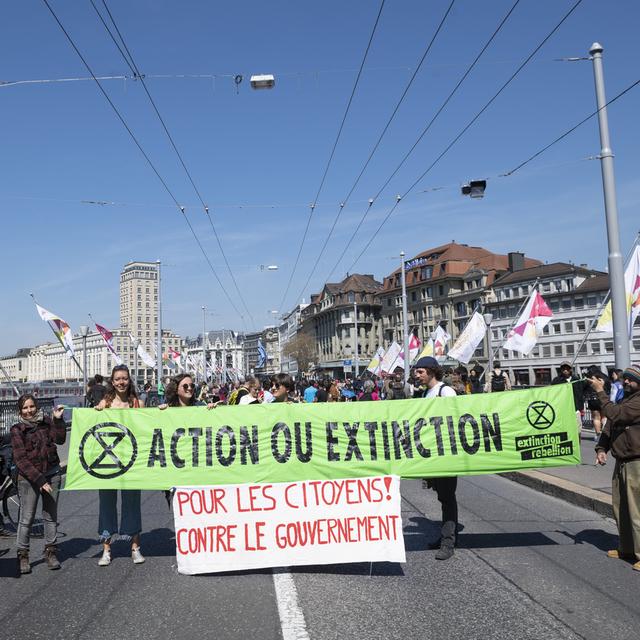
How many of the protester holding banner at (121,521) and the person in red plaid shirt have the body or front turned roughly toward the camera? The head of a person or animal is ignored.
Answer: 2

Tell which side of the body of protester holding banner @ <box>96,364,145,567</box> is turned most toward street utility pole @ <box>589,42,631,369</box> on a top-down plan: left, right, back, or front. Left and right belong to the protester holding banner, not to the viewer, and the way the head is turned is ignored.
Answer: left

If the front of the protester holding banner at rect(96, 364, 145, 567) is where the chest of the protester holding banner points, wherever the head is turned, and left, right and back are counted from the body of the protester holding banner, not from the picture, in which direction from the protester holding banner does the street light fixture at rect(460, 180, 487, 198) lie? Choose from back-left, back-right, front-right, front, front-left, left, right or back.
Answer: back-left

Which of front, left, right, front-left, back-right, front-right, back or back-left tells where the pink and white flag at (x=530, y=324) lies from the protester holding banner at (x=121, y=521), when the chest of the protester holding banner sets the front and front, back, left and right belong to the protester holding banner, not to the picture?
back-left

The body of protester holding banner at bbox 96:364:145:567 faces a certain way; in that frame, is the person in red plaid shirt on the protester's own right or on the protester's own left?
on the protester's own right

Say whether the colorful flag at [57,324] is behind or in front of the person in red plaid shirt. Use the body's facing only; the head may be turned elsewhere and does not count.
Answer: behind

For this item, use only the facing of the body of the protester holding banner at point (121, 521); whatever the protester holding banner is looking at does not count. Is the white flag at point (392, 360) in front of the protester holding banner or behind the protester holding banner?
behind

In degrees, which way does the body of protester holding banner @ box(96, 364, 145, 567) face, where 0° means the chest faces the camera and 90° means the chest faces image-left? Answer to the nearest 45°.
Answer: approximately 0°

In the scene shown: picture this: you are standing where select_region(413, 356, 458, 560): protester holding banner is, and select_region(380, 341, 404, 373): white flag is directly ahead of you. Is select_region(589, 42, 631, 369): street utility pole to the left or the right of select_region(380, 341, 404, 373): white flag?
right

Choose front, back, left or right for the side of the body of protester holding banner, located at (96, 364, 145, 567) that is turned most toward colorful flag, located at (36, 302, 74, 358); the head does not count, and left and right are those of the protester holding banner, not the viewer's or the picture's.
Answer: back
